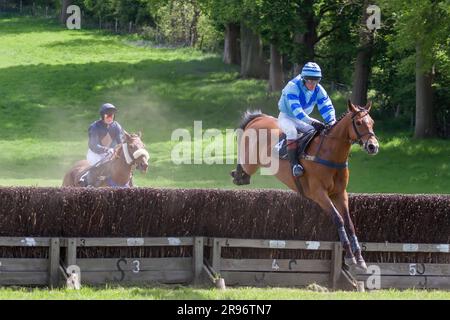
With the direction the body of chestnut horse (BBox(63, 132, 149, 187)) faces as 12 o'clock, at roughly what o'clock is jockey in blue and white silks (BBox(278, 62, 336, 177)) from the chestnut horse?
The jockey in blue and white silks is roughly at 12 o'clock from the chestnut horse.

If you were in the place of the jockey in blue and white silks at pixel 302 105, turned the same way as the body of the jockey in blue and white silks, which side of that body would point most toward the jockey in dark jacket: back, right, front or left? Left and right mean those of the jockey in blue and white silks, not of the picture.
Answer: back

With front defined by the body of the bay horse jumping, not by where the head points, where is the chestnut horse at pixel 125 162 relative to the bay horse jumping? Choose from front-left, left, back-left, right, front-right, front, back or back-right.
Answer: back

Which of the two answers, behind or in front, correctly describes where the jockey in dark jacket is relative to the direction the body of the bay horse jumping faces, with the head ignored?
behind

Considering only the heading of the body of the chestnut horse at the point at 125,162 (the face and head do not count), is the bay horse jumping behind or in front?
in front

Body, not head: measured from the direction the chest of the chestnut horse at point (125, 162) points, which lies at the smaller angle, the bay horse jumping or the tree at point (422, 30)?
the bay horse jumping

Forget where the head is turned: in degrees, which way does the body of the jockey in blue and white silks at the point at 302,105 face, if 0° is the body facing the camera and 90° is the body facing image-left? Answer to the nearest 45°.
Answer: approximately 315°

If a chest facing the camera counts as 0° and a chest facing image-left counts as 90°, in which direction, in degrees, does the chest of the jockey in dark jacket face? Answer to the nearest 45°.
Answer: approximately 315°

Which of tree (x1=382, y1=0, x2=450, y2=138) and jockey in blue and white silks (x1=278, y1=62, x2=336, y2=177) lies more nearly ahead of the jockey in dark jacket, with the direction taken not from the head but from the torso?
the jockey in blue and white silks
